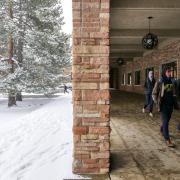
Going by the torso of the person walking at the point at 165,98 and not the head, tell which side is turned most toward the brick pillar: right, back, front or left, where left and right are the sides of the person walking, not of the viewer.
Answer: right

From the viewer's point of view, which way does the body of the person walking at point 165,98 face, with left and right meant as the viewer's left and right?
facing the viewer and to the right of the viewer

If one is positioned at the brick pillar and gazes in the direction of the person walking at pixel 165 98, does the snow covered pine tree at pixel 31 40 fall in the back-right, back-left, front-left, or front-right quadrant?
front-left

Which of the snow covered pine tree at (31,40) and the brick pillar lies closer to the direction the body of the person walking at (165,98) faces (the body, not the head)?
the brick pillar

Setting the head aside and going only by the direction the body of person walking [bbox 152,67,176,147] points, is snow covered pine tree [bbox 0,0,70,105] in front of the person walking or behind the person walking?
behind
